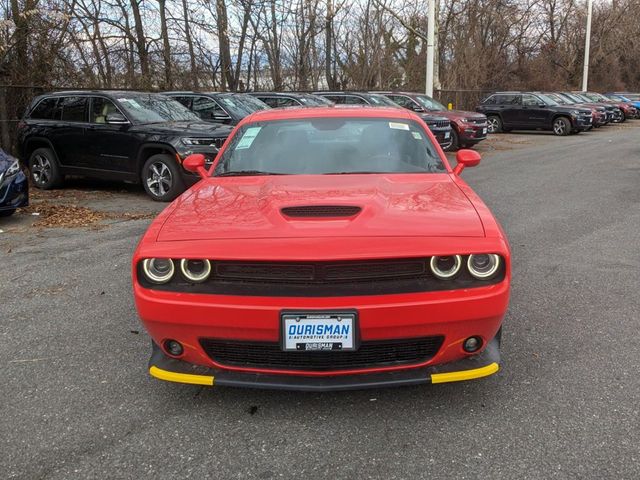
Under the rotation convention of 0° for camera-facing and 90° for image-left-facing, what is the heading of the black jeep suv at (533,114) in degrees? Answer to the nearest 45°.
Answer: approximately 315°

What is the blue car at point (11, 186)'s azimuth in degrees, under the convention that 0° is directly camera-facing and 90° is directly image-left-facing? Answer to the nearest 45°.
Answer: approximately 315°

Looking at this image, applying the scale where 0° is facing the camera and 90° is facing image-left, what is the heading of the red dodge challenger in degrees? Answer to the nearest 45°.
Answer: approximately 0°

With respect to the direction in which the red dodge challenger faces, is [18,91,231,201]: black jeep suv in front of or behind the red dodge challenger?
behind

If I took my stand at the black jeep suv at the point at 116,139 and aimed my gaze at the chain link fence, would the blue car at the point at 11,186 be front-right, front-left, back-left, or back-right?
back-left

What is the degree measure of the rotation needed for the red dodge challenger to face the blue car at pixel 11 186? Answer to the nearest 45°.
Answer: approximately 135° to its right

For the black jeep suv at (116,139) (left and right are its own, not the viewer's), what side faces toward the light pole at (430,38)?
left

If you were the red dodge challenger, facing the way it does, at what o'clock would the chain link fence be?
The chain link fence is roughly at 5 o'clock from the red dodge challenger.

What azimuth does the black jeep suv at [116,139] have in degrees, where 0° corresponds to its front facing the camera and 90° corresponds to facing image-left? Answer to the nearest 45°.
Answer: approximately 315°
